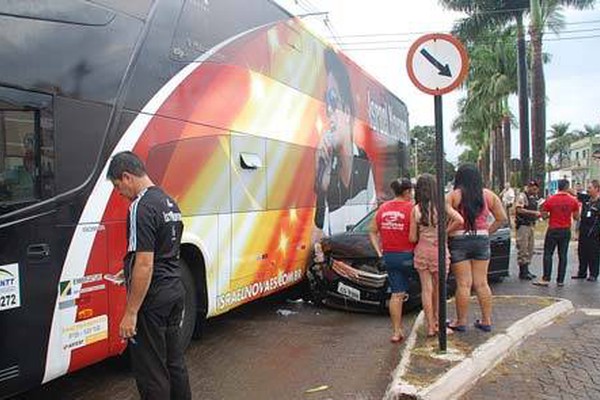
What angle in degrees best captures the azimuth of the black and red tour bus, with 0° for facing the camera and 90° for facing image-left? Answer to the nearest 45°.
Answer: approximately 45°

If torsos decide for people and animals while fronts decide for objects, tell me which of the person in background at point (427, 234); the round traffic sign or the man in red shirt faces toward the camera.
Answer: the round traffic sign

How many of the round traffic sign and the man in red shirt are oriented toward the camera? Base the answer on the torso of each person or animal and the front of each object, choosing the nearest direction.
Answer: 1

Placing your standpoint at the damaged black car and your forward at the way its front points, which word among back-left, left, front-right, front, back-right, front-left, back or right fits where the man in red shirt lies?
back

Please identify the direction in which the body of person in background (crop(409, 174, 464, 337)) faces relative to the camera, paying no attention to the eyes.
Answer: away from the camera

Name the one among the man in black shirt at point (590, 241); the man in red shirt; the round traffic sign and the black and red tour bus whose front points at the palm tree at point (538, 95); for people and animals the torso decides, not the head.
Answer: the man in red shirt

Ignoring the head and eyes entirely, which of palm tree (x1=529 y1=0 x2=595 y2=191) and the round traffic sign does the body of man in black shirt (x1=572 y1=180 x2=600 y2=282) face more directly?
the round traffic sign

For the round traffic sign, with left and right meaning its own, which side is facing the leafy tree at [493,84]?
back

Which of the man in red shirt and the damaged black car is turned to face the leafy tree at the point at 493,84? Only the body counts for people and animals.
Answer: the man in red shirt

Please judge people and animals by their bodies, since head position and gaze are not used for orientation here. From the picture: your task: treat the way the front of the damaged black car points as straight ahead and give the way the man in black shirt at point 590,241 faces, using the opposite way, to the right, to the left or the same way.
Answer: the same way

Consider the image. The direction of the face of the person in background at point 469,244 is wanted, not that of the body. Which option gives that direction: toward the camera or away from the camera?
away from the camera

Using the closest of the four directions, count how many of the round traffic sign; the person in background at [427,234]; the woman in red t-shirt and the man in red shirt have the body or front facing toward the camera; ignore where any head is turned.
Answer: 1

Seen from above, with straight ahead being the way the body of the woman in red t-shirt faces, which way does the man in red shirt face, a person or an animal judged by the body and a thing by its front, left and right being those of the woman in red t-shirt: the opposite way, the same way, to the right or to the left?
the same way

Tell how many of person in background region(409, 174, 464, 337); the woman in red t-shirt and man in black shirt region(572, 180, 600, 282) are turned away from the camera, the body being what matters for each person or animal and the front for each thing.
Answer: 2

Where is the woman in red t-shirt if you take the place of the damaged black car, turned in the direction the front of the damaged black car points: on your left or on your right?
on your left

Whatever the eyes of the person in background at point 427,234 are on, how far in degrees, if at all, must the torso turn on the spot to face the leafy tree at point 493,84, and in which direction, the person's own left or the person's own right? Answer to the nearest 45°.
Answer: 0° — they already face it

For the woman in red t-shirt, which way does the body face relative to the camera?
away from the camera

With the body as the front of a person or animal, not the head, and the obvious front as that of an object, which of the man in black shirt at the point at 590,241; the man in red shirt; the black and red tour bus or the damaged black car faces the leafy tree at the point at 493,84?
the man in red shirt

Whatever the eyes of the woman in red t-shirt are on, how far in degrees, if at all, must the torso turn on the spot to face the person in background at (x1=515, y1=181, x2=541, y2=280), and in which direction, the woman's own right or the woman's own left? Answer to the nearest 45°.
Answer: approximately 45° to the woman's own right

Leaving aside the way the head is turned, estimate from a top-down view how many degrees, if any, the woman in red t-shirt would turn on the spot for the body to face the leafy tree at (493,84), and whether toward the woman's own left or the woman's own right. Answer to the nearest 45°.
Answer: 0° — they already face it

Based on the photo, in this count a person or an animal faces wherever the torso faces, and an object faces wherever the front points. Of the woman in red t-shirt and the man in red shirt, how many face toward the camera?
0

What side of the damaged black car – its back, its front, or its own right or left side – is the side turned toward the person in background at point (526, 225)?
back

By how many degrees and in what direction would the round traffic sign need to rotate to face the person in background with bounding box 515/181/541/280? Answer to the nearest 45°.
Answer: approximately 180°
